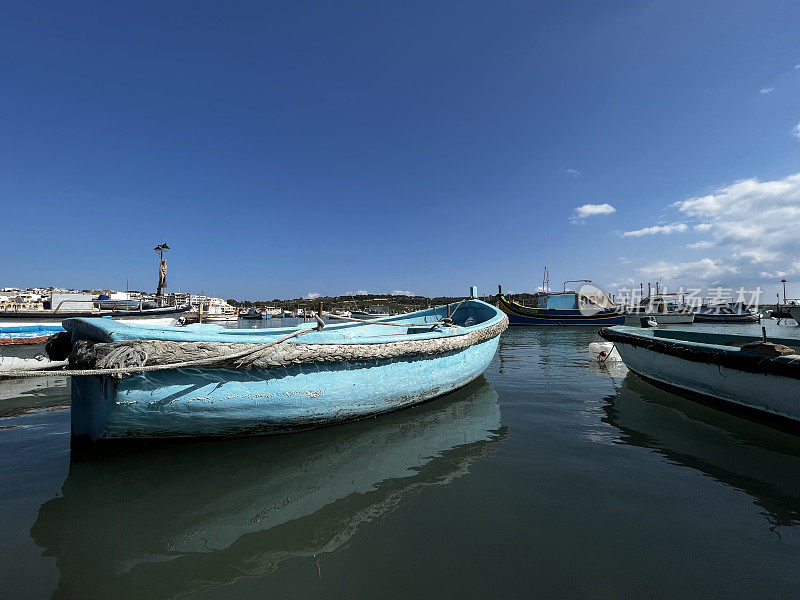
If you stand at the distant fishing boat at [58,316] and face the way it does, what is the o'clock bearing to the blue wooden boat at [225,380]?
The blue wooden boat is roughly at 3 o'clock from the distant fishing boat.

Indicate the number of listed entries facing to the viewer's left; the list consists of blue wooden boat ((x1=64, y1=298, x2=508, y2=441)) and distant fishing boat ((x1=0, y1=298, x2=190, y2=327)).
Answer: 0

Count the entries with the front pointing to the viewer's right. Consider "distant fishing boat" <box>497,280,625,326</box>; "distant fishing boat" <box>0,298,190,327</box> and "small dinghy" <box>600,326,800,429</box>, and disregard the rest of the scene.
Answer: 1

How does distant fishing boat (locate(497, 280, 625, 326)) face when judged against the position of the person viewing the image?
facing to the left of the viewer

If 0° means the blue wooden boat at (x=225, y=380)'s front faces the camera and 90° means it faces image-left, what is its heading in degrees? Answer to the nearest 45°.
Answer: approximately 225°

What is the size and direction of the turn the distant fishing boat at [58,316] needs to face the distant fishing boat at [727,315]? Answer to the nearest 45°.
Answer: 0° — it already faces it

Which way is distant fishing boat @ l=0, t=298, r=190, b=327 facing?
to the viewer's right

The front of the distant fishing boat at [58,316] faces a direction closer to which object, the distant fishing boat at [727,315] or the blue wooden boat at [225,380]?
the distant fishing boat

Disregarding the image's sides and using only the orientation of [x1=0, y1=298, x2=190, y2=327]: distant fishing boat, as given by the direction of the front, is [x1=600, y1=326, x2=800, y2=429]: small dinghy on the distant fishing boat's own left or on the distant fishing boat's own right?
on the distant fishing boat's own right

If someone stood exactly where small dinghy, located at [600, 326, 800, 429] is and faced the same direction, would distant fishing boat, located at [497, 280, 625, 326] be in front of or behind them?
in front

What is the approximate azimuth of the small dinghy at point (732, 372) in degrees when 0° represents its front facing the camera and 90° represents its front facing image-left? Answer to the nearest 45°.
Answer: approximately 135°

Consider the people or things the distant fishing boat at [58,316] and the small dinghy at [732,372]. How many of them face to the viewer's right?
1
